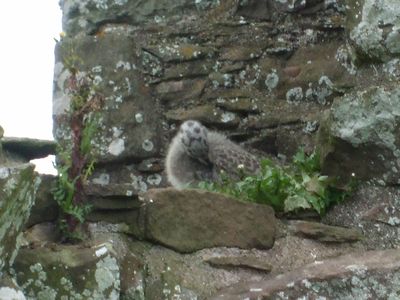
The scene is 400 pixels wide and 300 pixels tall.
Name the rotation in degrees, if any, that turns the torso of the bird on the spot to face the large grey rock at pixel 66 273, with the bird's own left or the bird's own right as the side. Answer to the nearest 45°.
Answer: approximately 45° to the bird's own left

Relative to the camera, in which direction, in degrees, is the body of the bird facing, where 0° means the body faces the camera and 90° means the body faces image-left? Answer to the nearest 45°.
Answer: approximately 45°

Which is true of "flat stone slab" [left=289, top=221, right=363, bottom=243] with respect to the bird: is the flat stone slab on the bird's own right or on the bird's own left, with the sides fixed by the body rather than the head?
on the bird's own left

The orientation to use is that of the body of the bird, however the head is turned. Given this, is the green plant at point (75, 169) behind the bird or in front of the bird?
in front
